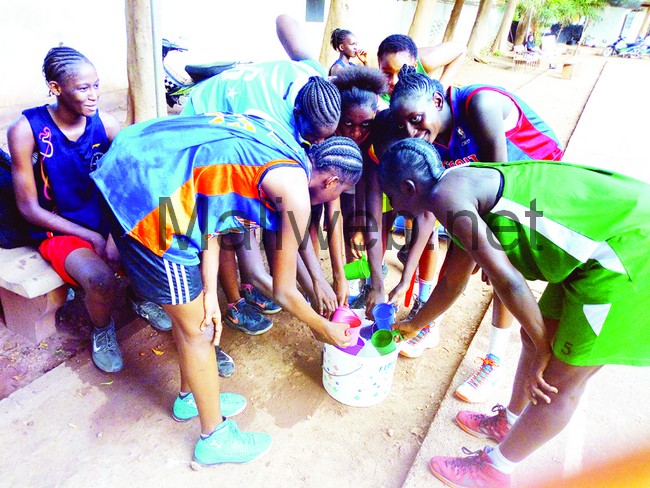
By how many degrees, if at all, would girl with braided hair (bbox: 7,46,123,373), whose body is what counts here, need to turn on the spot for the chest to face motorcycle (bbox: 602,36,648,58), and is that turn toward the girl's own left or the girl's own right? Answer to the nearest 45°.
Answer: approximately 90° to the girl's own left

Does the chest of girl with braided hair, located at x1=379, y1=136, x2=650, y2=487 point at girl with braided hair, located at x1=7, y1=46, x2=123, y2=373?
yes

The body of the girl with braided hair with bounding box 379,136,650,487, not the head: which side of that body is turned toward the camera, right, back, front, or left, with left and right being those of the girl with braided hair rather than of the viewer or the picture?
left

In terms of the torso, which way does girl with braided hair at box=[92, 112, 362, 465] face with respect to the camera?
to the viewer's right

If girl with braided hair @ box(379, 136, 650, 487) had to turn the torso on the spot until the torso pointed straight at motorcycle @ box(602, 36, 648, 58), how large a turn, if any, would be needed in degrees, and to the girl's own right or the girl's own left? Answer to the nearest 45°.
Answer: approximately 90° to the girl's own right

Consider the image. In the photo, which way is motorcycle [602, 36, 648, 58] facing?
to the viewer's left

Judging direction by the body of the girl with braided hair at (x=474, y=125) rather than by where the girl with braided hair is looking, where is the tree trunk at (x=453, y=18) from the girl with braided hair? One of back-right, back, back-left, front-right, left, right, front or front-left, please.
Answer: back-right

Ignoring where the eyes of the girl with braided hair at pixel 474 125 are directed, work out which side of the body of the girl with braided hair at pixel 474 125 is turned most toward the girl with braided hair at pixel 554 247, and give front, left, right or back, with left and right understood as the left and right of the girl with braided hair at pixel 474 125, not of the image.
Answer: left

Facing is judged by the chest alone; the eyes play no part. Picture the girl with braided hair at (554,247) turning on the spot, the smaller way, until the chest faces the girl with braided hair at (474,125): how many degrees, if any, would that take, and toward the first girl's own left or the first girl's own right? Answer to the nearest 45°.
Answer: approximately 45° to the first girl's own right
